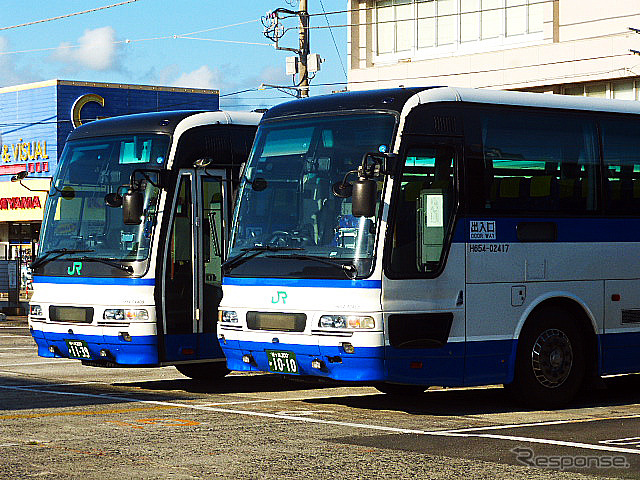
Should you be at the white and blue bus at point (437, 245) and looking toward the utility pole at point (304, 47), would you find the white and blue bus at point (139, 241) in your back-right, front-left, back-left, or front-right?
front-left

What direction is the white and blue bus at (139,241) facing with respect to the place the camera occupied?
facing the viewer and to the left of the viewer

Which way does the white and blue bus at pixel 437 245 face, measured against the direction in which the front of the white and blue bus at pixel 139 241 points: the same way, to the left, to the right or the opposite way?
the same way

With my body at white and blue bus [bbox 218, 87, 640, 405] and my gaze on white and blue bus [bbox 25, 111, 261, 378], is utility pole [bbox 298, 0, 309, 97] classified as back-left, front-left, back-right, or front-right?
front-right

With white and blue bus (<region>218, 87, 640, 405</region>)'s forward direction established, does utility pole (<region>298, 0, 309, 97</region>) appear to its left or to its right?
on its right

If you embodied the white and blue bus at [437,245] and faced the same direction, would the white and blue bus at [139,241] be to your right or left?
on your right

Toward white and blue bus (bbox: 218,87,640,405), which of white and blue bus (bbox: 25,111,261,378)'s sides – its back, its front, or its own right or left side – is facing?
left

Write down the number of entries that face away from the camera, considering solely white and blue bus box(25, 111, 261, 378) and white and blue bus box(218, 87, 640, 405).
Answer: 0
